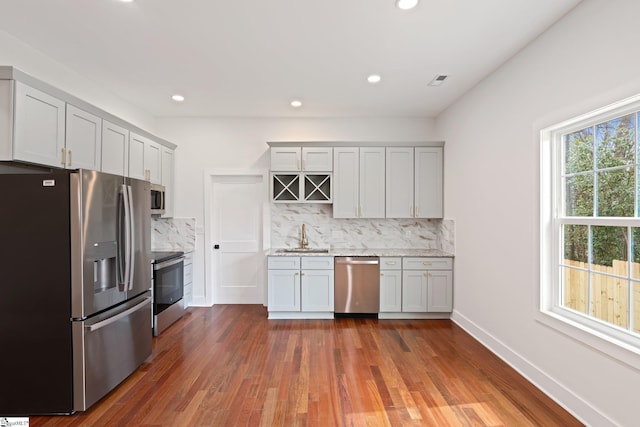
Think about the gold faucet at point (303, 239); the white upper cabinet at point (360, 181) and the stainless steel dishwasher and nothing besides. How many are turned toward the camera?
3

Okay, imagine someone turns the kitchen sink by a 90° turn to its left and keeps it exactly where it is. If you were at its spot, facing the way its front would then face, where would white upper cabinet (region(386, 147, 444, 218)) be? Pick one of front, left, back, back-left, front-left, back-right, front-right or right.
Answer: front

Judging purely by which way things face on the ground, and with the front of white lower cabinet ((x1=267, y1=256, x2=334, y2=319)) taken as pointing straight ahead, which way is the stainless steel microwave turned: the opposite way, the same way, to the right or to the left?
to the left

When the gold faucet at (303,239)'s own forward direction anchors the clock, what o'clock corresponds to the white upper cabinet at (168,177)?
The white upper cabinet is roughly at 3 o'clock from the gold faucet.

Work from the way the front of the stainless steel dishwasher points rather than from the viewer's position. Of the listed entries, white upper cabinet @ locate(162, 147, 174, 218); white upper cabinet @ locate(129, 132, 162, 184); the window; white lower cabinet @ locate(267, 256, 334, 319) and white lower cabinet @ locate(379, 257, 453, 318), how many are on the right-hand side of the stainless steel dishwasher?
3

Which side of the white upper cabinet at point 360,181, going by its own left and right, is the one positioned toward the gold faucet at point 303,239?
right

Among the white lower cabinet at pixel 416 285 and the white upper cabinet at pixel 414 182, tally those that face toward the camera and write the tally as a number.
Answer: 2

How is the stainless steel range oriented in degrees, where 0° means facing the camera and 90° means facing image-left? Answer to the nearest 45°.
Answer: approximately 315°

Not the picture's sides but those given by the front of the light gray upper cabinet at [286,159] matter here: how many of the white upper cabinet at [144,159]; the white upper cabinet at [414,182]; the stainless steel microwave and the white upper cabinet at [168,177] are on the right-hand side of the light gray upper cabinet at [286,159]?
3

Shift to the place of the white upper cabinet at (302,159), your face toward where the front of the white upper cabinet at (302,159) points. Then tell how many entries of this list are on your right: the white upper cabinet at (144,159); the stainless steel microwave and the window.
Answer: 2

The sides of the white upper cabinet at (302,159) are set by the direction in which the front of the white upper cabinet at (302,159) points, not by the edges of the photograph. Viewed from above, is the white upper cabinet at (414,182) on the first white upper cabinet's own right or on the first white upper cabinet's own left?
on the first white upper cabinet's own left
